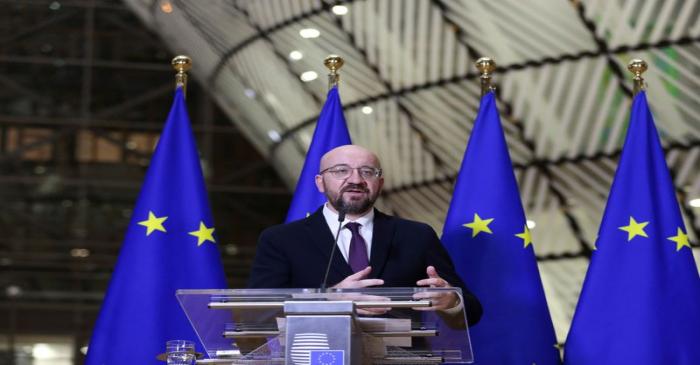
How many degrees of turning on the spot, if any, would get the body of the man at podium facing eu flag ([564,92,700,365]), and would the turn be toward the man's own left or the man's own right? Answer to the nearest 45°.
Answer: approximately 135° to the man's own left

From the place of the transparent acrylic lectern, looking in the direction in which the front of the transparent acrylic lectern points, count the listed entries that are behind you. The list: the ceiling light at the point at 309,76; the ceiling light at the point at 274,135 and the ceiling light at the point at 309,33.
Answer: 3

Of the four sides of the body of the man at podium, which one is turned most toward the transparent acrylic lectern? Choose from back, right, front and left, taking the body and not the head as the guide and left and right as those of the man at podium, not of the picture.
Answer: front

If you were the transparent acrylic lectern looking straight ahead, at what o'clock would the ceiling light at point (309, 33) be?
The ceiling light is roughly at 6 o'clock from the transparent acrylic lectern.

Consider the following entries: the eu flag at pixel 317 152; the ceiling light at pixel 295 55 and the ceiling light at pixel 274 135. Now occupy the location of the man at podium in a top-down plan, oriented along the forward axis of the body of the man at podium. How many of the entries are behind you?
3

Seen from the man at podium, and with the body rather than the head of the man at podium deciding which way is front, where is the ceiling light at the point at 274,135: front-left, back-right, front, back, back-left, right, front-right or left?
back

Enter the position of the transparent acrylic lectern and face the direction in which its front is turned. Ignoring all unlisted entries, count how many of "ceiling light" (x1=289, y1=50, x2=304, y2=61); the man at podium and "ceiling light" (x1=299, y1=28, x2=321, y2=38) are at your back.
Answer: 3

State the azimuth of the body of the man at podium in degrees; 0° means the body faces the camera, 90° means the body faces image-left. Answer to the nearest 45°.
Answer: approximately 0°
